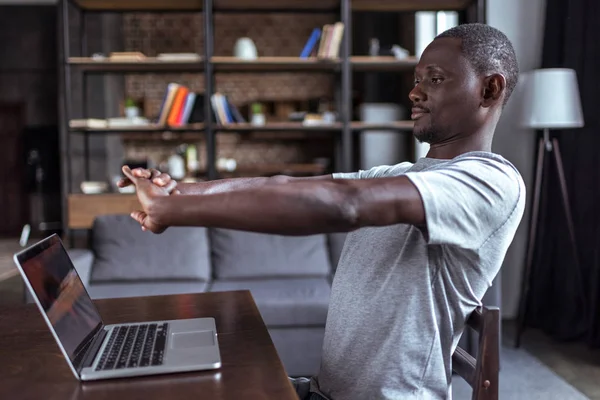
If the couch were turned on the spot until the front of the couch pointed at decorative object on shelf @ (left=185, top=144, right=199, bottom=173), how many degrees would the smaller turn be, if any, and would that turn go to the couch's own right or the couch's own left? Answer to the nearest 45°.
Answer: approximately 180°

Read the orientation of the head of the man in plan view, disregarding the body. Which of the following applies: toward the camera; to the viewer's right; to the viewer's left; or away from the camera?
to the viewer's left

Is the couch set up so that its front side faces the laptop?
yes

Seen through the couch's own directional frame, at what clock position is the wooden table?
The wooden table is roughly at 12 o'clock from the couch.

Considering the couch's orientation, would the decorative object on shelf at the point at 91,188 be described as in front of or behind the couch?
behind

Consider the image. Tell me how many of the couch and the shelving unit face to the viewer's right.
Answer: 0

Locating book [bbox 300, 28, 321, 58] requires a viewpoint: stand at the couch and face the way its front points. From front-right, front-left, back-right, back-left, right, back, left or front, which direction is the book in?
back-left

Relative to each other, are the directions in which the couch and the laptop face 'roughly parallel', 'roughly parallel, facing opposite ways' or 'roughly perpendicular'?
roughly perpendicular

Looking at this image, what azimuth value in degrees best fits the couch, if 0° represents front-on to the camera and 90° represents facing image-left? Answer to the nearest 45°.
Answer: approximately 0°

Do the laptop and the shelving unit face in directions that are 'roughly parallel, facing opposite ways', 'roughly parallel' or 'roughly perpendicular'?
roughly perpendicular

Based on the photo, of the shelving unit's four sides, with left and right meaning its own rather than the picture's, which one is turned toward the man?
front

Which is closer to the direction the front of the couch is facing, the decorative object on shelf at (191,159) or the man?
the man

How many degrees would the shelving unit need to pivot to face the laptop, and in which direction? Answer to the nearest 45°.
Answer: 0° — it already faces it

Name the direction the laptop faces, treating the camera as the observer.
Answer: facing to the right of the viewer
